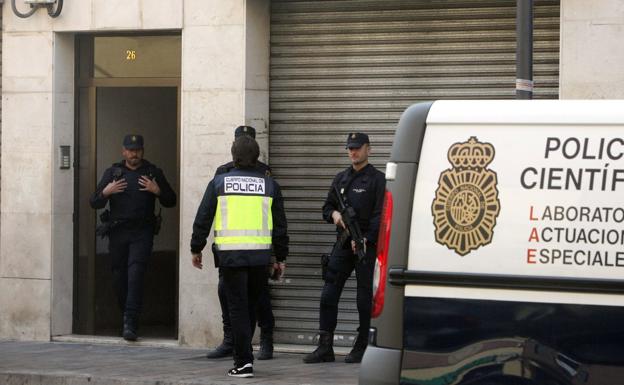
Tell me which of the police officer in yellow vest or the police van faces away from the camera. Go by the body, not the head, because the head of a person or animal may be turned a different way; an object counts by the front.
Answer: the police officer in yellow vest

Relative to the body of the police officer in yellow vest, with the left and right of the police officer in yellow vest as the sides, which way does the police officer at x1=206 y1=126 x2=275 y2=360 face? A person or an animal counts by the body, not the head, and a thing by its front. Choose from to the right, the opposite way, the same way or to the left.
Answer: the opposite way

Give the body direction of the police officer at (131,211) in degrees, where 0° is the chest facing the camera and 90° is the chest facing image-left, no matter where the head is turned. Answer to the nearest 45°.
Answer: approximately 0°

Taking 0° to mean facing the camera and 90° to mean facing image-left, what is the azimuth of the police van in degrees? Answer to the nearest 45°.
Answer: approximately 270°

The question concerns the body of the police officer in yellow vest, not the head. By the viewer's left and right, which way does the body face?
facing away from the viewer

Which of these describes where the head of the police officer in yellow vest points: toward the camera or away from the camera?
away from the camera

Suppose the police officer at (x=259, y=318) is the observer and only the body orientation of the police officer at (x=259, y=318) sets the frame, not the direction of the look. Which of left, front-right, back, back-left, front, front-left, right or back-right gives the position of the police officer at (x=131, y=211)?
back-right

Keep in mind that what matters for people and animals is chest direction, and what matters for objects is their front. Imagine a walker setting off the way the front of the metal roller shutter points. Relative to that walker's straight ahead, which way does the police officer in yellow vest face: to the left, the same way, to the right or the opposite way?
the opposite way

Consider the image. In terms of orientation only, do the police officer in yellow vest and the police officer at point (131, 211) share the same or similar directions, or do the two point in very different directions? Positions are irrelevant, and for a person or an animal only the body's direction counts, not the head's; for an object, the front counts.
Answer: very different directions

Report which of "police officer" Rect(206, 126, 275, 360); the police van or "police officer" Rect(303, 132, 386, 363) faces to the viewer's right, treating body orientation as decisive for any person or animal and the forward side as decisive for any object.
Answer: the police van

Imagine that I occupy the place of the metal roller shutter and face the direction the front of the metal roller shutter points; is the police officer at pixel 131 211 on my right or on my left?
on my right

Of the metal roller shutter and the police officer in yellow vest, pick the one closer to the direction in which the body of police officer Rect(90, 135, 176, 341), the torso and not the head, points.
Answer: the police officer in yellow vest
